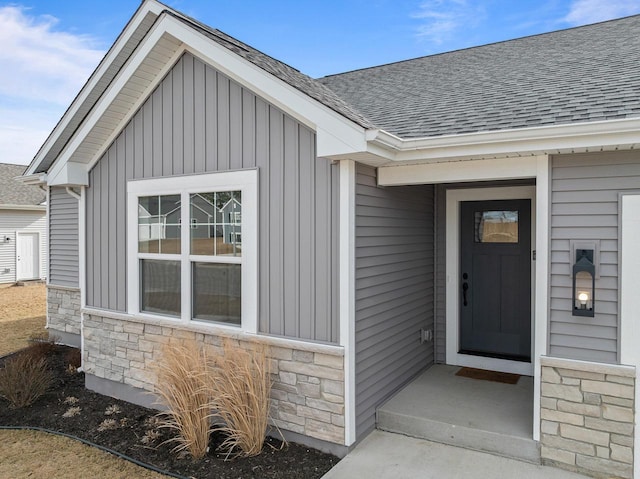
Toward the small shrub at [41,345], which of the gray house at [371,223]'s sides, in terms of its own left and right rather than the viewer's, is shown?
right

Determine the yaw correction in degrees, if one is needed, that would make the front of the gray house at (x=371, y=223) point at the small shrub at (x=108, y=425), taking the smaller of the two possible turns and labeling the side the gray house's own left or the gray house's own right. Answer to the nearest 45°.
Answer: approximately 45° to the gray house's own right

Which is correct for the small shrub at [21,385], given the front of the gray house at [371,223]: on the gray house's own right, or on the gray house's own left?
on the gray house's own right

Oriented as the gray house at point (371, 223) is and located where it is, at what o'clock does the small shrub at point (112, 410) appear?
The small shrub is roughly at 2 o'clock from the gray house.

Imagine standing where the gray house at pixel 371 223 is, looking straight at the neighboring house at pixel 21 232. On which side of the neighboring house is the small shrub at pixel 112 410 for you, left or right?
left

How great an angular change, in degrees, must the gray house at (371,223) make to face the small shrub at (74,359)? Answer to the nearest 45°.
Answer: approximately 90° to its right

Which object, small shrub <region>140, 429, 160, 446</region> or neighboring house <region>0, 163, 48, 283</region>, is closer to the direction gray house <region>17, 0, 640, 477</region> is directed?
the small shrub

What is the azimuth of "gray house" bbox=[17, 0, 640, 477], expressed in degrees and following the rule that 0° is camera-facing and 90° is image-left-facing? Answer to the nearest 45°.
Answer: approximately 45°

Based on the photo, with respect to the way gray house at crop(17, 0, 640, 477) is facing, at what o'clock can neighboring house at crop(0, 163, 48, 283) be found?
The neighboring house is roughly at 3 o'clock from the gray house.
